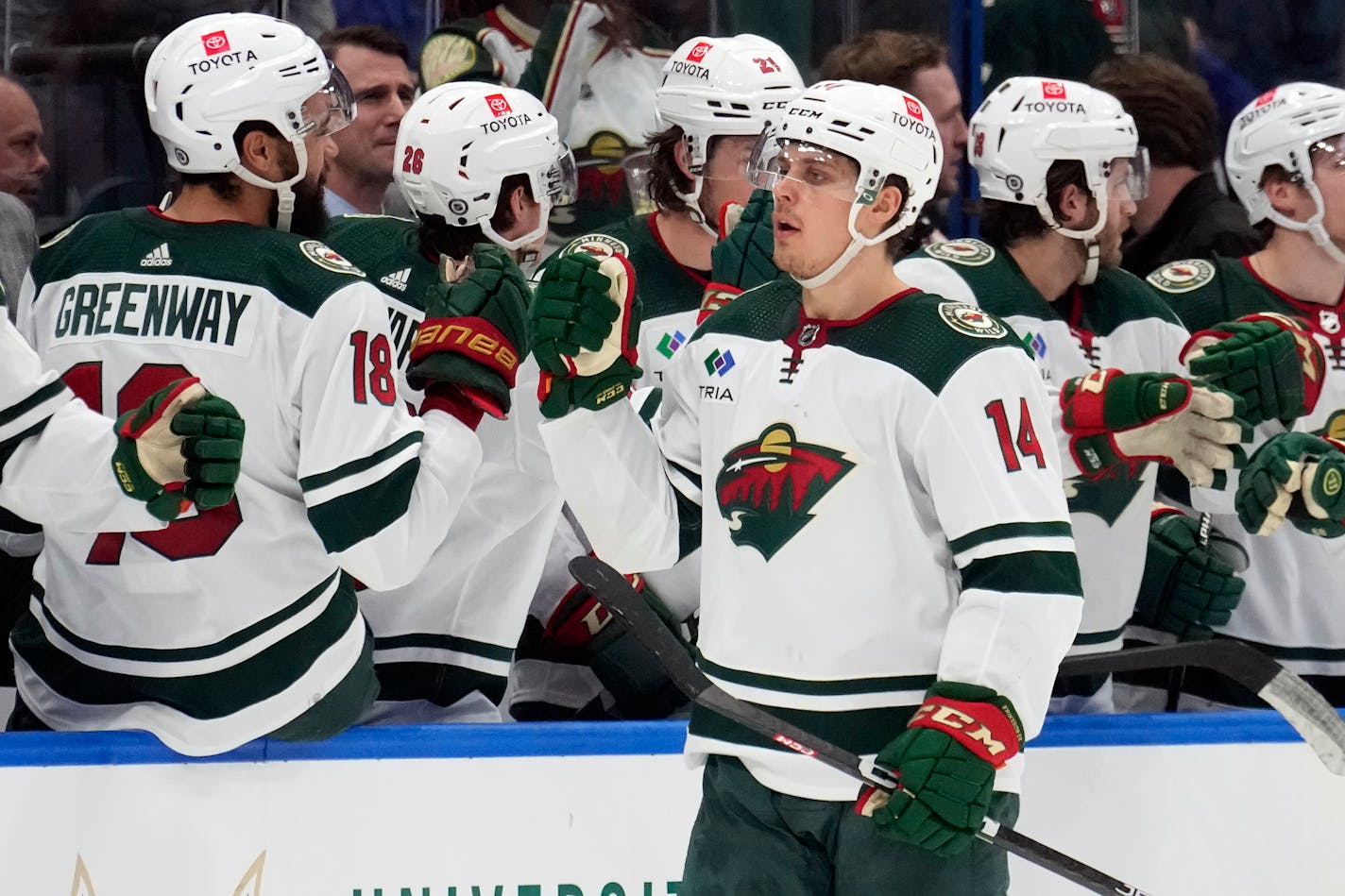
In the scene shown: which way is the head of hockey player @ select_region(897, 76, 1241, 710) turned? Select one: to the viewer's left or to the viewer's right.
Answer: to the viewer's right

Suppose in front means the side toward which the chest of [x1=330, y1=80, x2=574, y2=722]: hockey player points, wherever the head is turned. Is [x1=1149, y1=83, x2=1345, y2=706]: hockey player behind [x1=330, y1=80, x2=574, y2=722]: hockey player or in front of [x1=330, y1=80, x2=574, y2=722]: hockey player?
in front

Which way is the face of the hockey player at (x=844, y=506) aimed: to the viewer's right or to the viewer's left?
to the viewer's left

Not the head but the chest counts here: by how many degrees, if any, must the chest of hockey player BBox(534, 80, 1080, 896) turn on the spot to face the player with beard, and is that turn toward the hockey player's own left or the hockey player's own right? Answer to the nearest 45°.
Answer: approximately 45° to the hockey player's own right

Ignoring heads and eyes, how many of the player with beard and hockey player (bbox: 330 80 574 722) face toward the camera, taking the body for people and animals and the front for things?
0

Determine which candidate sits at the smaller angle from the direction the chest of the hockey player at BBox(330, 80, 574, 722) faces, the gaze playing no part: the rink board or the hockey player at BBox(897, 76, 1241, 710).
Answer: the hockey player

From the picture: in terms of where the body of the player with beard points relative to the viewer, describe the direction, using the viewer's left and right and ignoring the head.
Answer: facing away from the viewer and to the right of the viewer

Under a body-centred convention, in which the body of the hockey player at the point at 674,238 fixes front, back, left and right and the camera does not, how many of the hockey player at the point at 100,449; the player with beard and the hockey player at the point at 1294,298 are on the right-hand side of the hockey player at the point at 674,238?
2

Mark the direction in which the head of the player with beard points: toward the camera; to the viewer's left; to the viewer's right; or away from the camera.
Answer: to the viewer's right

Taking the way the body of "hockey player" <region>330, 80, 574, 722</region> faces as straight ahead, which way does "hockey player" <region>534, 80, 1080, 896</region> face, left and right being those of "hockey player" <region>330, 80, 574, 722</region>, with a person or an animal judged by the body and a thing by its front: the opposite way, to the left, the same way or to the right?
the opposite way

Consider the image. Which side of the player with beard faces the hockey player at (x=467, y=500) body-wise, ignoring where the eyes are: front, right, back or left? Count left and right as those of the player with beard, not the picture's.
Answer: front
